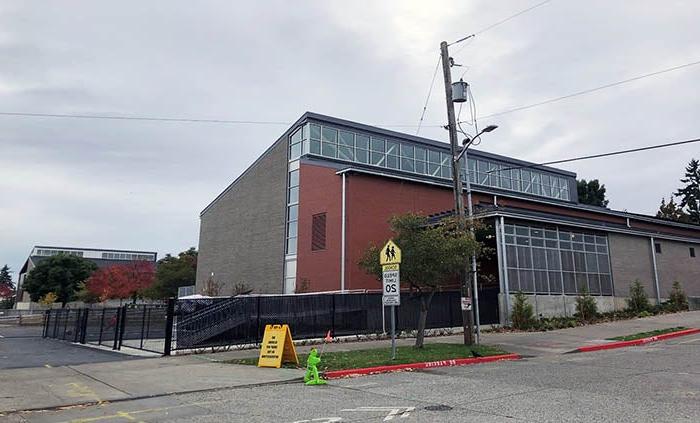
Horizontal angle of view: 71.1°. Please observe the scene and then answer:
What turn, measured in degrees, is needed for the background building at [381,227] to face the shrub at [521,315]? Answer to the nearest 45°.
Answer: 0° — it already faces it

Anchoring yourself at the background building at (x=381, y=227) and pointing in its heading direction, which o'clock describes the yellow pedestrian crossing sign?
The yellow pedestrian crossing sign is roughly at 1 o'clock from the background building.

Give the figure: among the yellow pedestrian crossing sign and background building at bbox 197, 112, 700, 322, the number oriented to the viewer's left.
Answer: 0

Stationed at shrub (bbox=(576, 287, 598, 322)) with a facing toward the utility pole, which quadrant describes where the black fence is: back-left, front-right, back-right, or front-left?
front-right

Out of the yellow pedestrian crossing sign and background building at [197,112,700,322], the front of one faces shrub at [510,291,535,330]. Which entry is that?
the background building

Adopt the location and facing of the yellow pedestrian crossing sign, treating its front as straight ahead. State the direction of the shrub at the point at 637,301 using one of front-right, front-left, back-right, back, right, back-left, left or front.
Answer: back-left

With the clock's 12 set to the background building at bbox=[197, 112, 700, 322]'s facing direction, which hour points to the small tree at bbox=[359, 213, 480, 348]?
The small tree is roughly at 1 o'clock from the background building.

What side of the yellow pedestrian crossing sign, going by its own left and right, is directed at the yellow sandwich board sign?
right

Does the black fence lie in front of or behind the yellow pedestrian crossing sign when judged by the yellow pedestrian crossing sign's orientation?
behind

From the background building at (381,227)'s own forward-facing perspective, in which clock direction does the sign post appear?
The sign post is roughly at 1 o'clock from the background building.

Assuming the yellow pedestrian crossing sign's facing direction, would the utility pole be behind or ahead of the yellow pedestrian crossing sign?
behind

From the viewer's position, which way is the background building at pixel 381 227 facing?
facing the viewer and to the right of the viewer

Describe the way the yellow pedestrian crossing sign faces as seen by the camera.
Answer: facing the viewer
